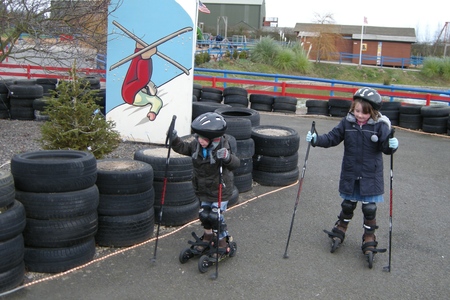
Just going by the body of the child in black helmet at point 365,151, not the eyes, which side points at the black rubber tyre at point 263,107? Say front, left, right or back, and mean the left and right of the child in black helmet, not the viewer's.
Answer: back

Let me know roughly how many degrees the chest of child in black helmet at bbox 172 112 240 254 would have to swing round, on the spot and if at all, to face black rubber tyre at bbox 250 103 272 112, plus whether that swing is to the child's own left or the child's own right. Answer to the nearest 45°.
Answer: approximately 135° to the child's own right

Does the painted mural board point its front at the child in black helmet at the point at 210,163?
yes

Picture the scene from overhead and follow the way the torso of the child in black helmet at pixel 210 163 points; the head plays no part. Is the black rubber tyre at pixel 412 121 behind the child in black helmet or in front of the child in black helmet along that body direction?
behind

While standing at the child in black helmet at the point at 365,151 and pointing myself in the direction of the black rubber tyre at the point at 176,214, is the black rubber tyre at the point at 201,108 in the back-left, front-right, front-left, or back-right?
front-right

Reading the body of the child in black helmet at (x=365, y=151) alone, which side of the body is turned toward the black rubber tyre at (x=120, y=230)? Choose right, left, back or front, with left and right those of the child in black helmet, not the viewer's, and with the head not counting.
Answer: right

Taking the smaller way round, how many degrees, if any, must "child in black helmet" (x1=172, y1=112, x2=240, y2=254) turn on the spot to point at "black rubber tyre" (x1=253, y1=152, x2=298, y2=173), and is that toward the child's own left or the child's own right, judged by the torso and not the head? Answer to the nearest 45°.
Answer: approximately 135° to the child's own right

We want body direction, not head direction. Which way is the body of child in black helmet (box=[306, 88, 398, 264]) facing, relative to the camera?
toward the camera

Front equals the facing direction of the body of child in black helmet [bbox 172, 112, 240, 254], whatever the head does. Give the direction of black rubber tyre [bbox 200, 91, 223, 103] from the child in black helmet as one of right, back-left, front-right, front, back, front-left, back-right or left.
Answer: back-right

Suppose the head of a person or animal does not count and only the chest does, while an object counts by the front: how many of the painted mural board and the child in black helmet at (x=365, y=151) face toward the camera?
2

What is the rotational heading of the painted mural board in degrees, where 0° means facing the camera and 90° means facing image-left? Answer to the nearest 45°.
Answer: approximately 0°

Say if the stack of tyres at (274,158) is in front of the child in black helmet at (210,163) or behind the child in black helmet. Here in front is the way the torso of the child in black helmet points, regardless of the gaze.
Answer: behind

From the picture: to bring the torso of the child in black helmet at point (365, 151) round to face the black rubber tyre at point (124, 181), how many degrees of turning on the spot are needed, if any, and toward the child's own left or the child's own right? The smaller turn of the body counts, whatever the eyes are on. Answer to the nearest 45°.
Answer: approximately 90° to the child's own right

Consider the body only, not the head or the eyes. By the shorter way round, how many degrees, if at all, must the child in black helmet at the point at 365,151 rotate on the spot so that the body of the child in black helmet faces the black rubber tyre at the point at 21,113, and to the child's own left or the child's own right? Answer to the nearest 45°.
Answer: approximately 135° to the child's own right

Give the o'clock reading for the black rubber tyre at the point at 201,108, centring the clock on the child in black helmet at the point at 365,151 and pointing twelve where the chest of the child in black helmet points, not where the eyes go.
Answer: The black rubber tyre is roughly at 5 o'clock from the child in black helmet.
